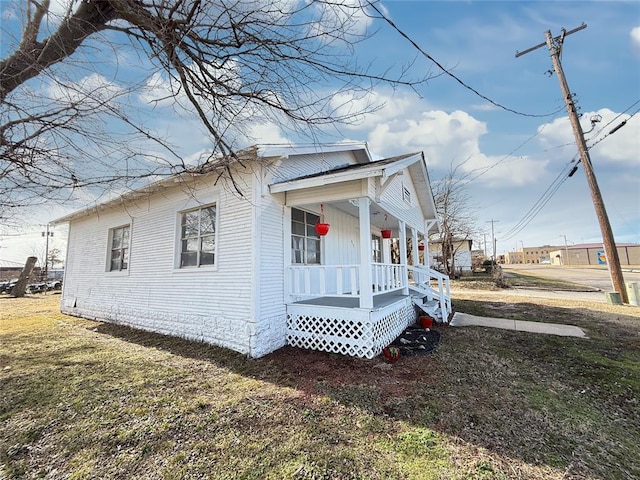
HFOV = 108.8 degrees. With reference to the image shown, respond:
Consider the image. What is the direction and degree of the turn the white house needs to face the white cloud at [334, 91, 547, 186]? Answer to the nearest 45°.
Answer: approximately 45° to its left

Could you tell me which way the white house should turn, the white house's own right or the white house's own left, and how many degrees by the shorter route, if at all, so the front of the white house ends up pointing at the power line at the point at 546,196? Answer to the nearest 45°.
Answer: approximately 45° to the white house's own left

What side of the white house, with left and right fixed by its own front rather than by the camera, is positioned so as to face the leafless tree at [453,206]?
left

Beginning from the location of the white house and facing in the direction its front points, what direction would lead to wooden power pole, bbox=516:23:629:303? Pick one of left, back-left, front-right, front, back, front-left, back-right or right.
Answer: front-left

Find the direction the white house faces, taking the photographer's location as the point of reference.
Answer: facing the viewer and to the right of the viewer

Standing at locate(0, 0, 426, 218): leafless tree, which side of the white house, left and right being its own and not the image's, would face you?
right
